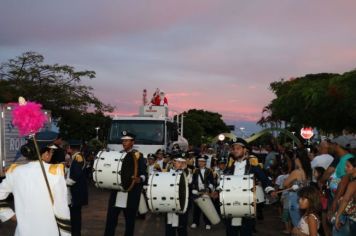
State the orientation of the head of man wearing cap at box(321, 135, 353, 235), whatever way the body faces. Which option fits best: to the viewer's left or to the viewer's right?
to the viewer's left

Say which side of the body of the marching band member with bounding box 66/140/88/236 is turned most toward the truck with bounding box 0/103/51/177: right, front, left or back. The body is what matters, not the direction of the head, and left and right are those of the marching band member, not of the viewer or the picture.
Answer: right

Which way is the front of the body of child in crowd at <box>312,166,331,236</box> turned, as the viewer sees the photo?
to the viewer's left

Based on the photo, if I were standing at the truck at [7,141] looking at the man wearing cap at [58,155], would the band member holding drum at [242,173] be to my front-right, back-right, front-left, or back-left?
front-left

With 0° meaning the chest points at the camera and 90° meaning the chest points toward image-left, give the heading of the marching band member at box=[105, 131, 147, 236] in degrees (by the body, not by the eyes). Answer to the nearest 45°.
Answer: approximately 45°

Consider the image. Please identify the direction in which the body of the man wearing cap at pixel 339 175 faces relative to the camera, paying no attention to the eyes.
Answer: to the viewer's left

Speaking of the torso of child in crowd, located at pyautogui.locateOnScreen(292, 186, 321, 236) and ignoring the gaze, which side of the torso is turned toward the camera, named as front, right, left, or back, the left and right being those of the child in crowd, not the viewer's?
left

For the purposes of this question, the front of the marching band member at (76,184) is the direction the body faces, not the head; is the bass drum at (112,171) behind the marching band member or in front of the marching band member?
behind

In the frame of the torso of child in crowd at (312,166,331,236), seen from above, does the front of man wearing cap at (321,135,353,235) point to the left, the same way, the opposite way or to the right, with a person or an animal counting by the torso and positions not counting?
the same way

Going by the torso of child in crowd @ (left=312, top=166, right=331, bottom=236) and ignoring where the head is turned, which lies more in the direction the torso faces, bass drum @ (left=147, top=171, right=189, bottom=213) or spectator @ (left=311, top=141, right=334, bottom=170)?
the bass drum

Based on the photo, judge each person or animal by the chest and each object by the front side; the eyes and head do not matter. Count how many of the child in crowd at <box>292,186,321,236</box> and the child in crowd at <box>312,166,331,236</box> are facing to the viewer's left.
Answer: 2

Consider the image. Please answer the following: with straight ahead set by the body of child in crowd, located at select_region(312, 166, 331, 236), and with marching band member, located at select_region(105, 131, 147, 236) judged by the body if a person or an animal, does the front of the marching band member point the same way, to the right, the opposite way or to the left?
to the left

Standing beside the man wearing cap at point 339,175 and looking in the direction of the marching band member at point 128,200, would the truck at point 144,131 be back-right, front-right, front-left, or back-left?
front-right
